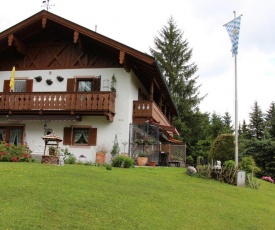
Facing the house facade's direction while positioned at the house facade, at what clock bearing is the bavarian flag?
The bavarian flag is roughly at 10 o'clock from the house facade.

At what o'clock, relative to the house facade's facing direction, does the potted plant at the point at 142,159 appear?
The potted plant is roughly at 10 o'clock from the house facade.

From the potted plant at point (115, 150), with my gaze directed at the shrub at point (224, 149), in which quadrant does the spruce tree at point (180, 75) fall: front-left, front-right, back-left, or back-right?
front-left

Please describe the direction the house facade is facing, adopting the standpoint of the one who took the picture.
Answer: facing the viewer

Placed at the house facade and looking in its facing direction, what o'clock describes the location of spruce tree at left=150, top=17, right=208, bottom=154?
The spruce tree is roughly at 7 o'clock from the house facade.

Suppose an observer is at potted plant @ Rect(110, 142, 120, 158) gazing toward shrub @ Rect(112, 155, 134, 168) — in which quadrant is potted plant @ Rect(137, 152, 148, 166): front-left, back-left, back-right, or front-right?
front-left

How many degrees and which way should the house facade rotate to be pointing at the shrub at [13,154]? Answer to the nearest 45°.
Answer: approximately 45° to its right

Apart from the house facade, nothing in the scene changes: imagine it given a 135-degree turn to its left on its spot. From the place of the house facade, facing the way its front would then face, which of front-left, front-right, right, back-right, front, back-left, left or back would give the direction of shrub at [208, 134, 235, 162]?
front-right
